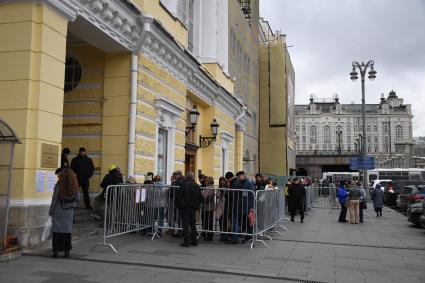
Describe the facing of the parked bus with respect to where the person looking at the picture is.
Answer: facing to the left of the viewer

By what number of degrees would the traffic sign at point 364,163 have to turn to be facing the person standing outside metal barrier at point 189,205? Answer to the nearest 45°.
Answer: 0° — it already faces them

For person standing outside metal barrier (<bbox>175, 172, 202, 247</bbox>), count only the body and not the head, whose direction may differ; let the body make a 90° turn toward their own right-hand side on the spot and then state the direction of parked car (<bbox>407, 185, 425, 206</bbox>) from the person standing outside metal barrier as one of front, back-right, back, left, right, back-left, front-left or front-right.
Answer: front-left

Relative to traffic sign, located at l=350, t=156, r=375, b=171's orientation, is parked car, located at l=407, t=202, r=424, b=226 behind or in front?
in front

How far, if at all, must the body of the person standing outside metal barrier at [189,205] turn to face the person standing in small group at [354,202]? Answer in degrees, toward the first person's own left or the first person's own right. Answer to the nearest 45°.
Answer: approximately 45° to the first person's own right

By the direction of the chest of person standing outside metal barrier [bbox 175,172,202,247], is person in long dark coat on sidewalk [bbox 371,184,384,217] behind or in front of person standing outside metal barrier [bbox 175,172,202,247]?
in front

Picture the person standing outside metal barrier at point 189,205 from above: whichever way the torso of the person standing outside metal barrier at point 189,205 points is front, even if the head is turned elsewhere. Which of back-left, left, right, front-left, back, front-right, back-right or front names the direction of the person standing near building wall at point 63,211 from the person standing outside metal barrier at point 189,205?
back-left

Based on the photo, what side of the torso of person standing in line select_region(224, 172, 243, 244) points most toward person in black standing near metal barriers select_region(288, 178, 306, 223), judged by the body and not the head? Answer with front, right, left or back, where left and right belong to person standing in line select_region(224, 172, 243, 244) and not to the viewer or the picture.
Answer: right

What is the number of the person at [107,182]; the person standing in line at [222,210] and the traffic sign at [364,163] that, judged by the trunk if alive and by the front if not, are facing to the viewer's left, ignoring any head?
1
